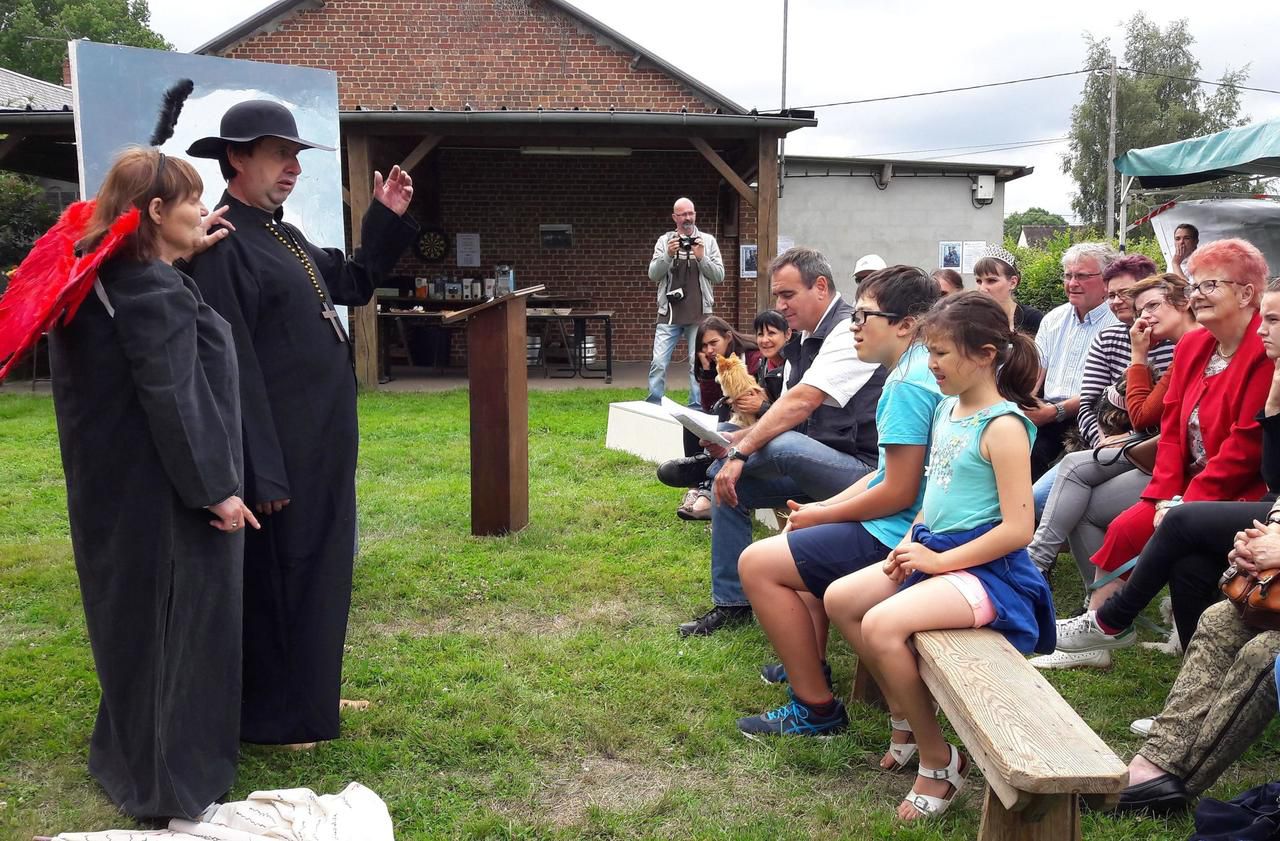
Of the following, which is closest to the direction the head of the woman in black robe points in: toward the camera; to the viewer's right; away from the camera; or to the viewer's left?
to the viewer's right

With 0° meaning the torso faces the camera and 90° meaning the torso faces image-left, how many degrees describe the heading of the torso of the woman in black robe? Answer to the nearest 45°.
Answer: approximately 270°

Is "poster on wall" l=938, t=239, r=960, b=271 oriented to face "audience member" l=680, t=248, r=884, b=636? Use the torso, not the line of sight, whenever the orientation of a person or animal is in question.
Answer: yes

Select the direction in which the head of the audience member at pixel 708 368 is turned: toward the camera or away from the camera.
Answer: toward the camera

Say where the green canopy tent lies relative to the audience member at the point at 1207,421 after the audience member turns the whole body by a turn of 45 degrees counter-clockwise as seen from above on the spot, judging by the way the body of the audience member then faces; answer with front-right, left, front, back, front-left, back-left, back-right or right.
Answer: back

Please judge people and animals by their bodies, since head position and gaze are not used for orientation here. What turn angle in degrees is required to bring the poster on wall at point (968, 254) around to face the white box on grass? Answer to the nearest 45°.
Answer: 0° — it already faces it

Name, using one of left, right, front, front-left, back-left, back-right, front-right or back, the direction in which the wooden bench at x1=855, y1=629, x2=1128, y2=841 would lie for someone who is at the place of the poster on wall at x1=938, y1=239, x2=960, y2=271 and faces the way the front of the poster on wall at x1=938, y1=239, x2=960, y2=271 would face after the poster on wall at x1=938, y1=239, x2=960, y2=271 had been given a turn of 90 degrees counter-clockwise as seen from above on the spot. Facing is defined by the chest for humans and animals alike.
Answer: right

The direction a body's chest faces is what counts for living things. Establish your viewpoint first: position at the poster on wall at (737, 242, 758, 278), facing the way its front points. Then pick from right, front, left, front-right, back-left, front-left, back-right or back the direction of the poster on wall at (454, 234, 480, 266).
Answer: right

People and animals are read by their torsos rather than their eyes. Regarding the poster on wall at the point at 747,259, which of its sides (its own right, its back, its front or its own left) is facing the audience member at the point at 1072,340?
front

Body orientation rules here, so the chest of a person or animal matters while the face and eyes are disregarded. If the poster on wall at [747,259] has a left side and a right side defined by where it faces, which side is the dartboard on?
on its right

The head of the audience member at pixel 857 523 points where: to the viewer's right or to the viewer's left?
to the viewer's left

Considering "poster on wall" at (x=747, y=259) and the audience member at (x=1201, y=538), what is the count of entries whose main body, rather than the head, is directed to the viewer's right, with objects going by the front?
0

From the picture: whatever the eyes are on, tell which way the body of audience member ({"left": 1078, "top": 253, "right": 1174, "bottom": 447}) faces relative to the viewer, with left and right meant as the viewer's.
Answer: facing the viewer and to the left of the viewer

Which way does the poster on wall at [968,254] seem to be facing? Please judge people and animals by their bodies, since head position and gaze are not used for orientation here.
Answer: toward the camera

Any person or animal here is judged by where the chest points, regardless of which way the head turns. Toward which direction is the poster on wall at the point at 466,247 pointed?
toward the camera

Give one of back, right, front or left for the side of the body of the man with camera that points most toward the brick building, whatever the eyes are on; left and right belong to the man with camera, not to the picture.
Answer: back

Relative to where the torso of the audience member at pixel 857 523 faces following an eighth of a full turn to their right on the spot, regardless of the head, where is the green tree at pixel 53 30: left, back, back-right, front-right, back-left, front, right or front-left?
front

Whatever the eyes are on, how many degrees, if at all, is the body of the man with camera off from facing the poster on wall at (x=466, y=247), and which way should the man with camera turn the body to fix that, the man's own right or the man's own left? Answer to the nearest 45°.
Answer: approximately 135° to the man's own right

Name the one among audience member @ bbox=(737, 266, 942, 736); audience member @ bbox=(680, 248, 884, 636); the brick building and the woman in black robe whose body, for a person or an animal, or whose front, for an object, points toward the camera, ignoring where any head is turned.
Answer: the brick building
